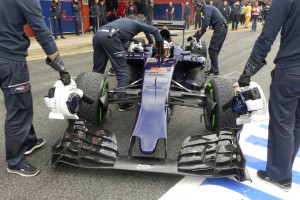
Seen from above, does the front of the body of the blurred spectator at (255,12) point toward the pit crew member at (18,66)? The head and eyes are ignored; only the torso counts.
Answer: yes

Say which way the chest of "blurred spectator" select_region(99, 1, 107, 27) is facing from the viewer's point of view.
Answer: toward the camera

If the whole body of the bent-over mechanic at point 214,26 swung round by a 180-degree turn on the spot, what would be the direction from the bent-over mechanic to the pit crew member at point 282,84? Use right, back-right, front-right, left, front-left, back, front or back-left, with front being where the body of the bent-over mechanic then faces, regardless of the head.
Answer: right

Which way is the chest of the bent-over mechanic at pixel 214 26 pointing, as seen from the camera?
to the viewer's left

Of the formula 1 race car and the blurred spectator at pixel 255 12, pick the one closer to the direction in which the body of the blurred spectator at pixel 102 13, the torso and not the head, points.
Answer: the formula 1 race car

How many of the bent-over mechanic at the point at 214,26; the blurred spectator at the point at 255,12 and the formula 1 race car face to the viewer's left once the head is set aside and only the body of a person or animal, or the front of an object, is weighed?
1

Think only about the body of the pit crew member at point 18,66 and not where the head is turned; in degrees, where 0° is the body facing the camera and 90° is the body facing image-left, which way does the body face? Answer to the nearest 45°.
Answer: approximately 270°

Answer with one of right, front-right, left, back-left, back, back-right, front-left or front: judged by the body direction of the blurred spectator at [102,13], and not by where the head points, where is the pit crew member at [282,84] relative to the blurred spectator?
front

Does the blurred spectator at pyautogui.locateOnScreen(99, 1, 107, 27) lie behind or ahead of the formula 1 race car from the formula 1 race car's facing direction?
behind

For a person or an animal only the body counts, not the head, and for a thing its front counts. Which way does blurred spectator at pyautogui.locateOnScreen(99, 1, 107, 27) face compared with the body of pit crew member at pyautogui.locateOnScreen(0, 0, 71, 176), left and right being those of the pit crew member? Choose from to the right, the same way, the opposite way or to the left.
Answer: to the right

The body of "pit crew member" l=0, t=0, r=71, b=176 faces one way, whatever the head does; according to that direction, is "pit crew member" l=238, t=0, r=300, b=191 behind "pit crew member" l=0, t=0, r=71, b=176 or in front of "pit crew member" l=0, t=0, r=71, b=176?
in front

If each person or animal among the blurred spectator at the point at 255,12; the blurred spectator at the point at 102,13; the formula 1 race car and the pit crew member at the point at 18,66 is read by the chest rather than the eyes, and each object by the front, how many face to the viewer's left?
0

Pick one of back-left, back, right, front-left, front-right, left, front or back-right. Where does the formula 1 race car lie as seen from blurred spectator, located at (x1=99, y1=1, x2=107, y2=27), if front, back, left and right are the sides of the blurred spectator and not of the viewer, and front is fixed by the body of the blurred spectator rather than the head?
front

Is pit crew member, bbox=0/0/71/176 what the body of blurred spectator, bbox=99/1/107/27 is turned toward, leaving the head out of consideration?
yes

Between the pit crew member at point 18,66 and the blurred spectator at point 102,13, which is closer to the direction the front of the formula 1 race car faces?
the pit crew member

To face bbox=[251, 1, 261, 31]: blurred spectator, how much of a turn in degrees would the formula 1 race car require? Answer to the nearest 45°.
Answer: approximately 180°

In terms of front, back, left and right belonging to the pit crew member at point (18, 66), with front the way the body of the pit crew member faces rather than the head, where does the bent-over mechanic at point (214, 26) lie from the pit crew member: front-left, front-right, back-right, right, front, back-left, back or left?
front-left
